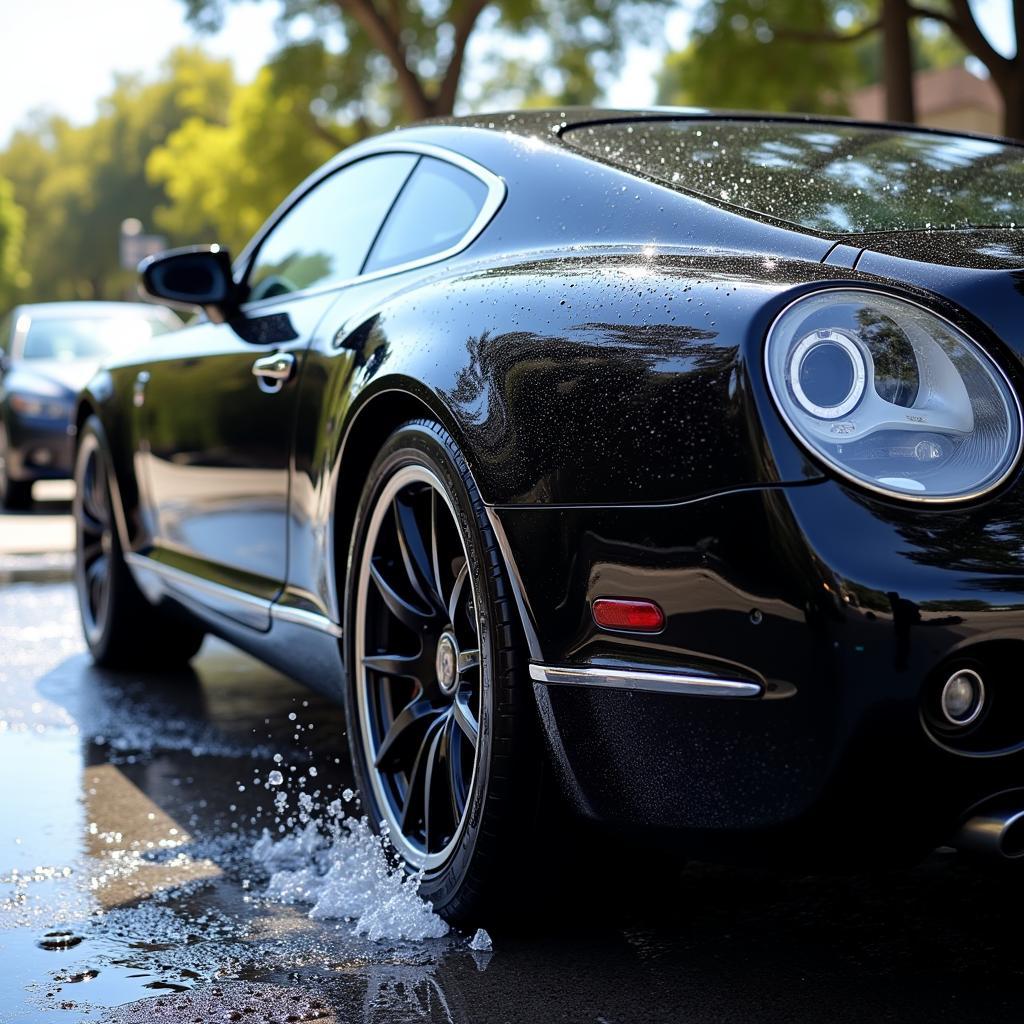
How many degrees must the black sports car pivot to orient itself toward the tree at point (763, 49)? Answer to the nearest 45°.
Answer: approximately 45° to its right

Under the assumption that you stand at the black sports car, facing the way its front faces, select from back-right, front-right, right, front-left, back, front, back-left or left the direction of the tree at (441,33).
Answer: front-right

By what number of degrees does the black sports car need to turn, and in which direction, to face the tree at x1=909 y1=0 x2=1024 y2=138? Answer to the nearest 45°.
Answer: approximately 45° to its right

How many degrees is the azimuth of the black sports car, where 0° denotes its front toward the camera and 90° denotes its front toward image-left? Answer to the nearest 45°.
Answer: approximately 135°
